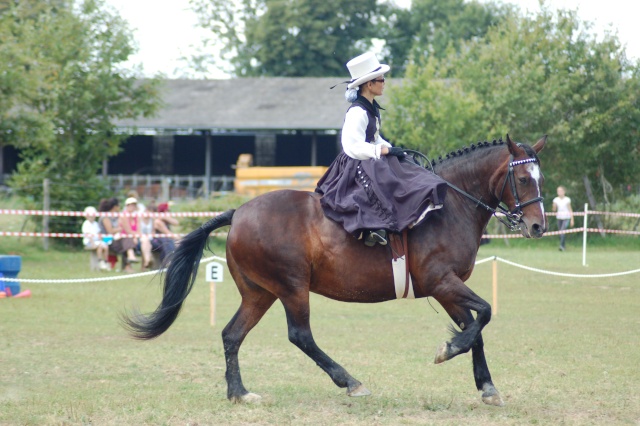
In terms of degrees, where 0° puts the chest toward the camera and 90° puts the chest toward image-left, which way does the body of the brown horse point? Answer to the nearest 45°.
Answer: approximately 270°

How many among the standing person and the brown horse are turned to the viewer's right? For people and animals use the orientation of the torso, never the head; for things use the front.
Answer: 1

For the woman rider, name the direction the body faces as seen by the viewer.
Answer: to the viewer's right

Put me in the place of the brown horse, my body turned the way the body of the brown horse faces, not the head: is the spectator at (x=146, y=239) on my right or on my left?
on my left

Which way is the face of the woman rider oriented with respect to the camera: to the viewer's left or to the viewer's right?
to the viewer's right

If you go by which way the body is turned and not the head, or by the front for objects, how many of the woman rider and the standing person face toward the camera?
1

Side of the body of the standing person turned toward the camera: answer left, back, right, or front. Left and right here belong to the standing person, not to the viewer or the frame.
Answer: front

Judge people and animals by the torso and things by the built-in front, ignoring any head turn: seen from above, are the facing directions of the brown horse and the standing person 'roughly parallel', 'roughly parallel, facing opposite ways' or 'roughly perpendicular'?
roughly perpendicular

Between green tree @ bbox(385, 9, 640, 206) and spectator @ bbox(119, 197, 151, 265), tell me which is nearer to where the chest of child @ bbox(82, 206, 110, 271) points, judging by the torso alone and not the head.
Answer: the spectator

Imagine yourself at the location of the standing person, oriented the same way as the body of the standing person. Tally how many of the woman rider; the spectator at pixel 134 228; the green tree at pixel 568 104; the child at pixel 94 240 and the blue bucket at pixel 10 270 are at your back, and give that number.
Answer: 1

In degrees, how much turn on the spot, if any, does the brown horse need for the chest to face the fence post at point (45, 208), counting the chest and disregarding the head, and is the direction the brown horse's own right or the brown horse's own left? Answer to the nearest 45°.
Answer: approximately 135° to the brown horse's own left

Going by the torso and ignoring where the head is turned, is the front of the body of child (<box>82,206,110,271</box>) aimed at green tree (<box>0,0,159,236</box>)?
no

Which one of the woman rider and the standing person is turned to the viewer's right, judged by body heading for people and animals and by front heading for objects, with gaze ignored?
the woman rider

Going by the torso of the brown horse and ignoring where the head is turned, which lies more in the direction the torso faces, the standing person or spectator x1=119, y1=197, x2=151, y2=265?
the standing person

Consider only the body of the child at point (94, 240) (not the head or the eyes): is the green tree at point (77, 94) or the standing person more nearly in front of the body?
the standing person
